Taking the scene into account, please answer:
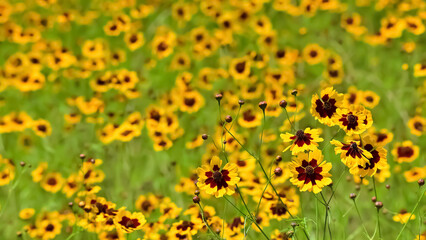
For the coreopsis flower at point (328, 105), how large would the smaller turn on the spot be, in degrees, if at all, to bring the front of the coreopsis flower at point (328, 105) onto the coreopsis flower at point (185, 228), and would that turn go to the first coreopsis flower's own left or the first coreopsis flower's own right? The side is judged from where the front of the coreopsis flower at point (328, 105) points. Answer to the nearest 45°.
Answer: approximately 90° to the first coreopsis flower's own right

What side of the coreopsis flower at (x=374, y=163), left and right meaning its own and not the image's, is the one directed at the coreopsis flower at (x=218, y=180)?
right

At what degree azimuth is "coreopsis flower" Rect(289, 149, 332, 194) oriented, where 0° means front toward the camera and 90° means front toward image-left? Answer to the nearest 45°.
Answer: approximately 0°
